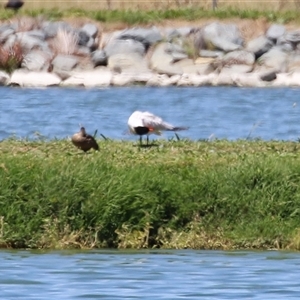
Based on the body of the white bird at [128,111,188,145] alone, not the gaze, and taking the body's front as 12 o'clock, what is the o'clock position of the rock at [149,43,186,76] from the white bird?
The rock is roughly at 3 o'clock from the white bird.

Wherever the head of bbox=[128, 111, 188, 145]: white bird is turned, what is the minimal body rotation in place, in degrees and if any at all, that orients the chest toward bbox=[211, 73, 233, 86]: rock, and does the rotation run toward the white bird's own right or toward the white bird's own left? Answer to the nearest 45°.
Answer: approximately 90° to the white bird's own right

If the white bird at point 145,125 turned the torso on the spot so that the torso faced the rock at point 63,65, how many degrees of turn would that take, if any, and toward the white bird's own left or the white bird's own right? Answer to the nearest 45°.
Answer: approximately 90° to the white bird's own right

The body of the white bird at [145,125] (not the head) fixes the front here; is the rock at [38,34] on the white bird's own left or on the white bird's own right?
on the white bird's own right

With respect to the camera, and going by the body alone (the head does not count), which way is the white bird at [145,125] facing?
to the viewer's left

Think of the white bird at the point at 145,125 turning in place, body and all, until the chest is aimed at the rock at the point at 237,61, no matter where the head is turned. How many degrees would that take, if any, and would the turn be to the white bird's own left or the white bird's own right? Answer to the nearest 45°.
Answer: approximately 90° to the white bird's own right

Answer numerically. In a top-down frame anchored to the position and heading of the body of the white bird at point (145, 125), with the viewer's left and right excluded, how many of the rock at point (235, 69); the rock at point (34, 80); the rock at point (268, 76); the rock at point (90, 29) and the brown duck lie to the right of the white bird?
4

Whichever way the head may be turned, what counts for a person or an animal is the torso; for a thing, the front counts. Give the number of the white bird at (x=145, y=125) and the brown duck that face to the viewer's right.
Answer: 0

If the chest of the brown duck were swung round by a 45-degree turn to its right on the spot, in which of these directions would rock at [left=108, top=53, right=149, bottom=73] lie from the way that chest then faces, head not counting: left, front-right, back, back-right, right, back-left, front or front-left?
right

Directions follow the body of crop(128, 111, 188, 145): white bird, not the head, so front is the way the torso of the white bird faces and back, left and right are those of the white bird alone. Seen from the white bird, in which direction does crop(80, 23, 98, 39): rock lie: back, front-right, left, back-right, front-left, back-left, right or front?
right

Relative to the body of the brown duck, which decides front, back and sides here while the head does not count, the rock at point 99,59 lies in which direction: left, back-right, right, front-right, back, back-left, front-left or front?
back-right
